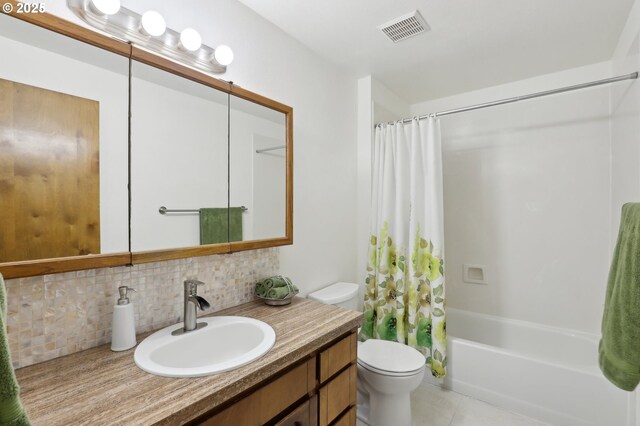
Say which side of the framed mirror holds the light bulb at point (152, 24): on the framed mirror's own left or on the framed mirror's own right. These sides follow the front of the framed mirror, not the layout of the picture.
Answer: on the framed mirror's own right

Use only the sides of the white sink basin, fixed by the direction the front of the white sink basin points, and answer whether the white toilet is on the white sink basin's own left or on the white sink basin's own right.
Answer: on the white sink basin's own left

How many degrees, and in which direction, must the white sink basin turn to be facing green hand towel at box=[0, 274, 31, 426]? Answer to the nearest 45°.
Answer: approximately 90° to its right

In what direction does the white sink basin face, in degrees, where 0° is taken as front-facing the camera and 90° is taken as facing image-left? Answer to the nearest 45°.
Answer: approximately 315°

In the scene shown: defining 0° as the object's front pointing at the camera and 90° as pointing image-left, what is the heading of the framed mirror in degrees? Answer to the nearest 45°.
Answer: approximately 315°

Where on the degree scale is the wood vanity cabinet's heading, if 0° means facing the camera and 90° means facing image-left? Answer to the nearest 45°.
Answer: approximately 315°
